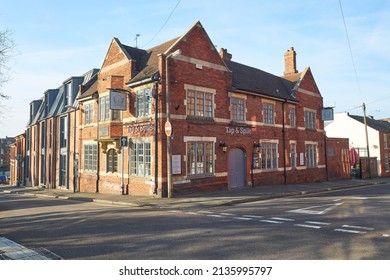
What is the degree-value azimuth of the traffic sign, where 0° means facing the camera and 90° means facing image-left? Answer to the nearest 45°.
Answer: approximately 0°

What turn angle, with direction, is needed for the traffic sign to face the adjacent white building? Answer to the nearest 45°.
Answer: approximately 135° to its left

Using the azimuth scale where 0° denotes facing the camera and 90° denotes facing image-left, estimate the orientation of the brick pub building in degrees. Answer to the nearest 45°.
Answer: approximately 315°

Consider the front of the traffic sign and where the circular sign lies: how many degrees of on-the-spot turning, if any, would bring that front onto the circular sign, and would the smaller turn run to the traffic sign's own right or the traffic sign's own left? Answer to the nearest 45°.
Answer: approximately 45° to the traffic sign's own left

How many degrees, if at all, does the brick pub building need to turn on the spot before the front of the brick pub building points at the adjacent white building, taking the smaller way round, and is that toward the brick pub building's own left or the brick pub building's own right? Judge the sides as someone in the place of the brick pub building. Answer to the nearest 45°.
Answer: approximately 90° to the brick pub building's own left
